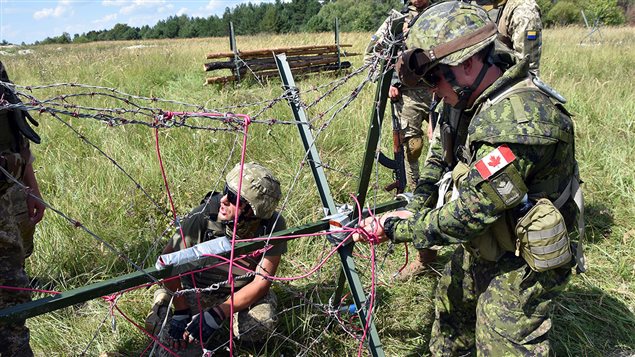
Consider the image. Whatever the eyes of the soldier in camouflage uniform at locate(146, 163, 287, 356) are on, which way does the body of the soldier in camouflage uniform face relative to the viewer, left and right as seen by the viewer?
facing the viewer and to the left of the viewer

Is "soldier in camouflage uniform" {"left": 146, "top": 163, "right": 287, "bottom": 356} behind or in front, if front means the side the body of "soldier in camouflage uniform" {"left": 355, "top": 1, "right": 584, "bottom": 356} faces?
in front

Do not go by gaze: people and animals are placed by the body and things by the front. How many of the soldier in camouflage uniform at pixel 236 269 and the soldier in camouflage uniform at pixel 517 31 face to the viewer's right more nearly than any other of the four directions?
0

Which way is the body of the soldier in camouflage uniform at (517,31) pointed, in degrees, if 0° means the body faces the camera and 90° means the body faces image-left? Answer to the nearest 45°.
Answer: approximately 45°

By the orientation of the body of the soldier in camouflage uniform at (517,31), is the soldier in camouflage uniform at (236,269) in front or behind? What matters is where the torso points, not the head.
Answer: in front

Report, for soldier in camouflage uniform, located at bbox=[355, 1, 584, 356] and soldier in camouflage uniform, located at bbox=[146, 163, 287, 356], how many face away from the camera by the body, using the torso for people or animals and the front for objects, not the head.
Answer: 0

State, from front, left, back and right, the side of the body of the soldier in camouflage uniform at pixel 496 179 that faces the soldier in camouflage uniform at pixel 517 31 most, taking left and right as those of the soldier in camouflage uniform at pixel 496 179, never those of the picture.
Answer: right

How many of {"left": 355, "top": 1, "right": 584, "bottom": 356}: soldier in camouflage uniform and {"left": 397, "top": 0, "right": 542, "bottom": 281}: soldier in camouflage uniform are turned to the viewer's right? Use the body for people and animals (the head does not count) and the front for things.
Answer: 0

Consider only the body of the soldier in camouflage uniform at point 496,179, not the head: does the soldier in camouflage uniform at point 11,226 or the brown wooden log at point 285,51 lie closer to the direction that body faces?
the soldier in camouflage uniform

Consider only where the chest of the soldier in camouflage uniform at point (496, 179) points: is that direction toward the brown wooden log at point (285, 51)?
no

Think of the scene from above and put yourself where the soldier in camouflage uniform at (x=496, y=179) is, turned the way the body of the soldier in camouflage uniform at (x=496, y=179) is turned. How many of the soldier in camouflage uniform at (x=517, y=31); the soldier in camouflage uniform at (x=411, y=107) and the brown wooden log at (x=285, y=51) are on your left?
0

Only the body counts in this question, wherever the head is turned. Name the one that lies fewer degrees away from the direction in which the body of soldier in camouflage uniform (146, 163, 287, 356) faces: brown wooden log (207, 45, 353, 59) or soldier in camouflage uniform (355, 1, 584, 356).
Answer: the soldier in camouflage uniform

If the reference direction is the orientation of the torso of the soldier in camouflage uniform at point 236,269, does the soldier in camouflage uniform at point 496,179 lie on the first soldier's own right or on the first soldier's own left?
on the first soldier's own left

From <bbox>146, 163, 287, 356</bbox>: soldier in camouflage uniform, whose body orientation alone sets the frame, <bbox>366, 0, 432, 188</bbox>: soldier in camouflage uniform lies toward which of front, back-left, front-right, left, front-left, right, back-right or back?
back

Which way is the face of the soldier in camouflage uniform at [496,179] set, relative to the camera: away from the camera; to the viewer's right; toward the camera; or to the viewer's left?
to the viewer's left

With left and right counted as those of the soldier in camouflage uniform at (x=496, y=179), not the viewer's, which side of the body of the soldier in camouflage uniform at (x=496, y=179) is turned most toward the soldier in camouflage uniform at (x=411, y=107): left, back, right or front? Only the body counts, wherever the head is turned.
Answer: right

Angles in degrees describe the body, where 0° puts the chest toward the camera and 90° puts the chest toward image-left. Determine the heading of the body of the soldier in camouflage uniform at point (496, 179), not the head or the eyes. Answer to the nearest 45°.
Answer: approximately 90°
